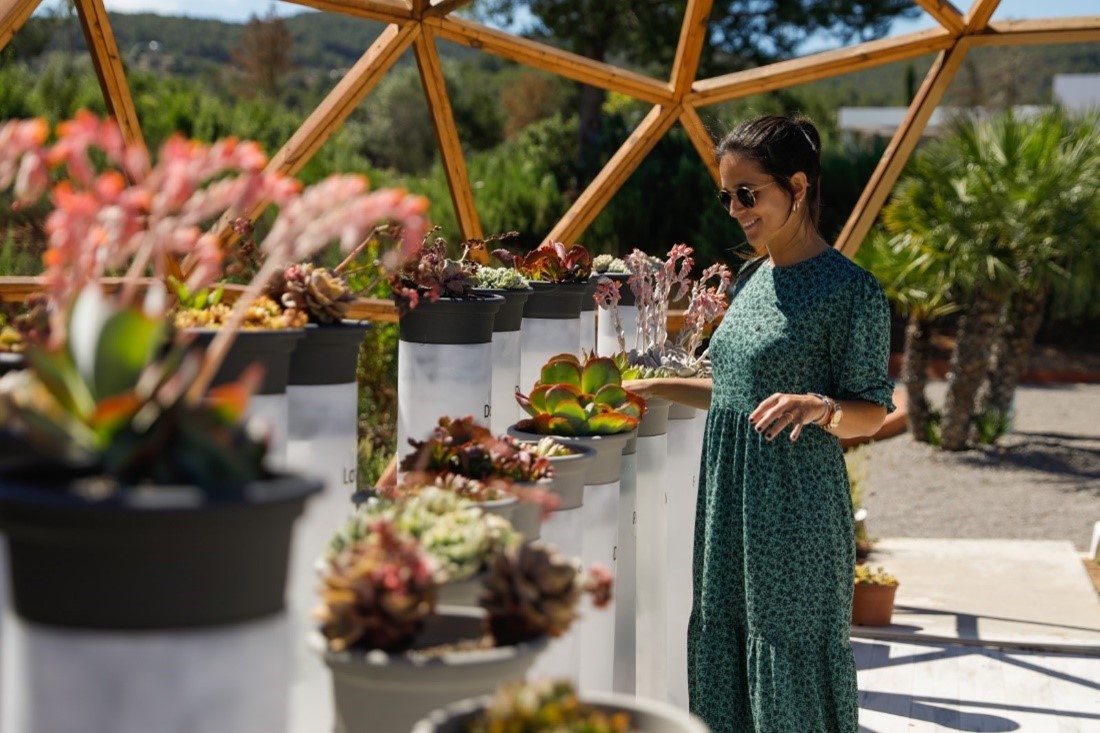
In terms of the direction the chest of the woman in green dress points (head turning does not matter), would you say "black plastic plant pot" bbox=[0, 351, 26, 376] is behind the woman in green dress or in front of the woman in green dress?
in front

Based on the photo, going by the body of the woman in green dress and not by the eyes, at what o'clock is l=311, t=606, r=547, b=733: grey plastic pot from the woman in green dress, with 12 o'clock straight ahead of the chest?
The grey plastic pot is roughly at 11 o'clock from the woman in green dress.

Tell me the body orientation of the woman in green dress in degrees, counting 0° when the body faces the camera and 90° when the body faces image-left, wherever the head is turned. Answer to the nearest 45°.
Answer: approximately 45°

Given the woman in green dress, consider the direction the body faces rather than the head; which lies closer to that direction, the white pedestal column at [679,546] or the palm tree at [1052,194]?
the white pedestal column

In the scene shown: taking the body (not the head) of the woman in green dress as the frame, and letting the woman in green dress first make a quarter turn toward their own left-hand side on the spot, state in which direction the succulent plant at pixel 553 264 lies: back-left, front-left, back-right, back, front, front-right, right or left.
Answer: back

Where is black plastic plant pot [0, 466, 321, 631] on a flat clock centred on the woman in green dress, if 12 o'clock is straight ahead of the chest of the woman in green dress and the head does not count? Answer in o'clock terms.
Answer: The black plastic plant pot is roughly at 11 o'clock from the woman in green dress.

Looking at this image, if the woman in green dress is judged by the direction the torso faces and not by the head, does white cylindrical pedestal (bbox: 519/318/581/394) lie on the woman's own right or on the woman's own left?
on the woman's own right

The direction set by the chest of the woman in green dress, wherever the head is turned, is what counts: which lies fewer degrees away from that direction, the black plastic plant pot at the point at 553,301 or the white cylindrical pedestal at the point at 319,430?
the white cylindrical pedestal

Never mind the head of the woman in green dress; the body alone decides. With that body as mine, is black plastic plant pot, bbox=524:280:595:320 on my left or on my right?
on my right

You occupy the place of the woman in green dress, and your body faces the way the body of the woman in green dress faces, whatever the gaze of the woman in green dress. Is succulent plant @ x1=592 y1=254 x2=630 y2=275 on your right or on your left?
on your right

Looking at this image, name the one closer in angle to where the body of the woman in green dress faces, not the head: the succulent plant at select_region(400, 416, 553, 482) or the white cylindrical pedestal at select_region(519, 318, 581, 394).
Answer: the succulent plant

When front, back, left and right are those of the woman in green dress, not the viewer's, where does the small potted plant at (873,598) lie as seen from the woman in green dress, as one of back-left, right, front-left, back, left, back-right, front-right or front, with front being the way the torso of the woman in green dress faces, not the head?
back-right

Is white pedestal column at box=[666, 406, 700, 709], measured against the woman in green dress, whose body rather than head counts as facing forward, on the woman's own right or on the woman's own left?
on the woman's own right

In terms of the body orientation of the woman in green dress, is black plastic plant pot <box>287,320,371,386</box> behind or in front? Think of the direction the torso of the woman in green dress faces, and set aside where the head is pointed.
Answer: in front

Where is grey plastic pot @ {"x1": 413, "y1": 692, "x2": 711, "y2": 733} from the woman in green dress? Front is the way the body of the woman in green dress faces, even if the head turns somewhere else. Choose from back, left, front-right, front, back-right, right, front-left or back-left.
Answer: front-left
